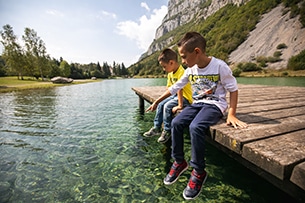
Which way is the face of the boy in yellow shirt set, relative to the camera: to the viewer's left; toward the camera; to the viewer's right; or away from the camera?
to the viewer's left

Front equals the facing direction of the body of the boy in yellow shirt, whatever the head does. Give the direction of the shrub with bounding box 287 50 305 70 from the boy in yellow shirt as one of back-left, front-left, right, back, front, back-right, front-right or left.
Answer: back

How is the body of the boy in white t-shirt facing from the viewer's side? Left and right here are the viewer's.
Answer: facing the viewer and to the left of the viewer

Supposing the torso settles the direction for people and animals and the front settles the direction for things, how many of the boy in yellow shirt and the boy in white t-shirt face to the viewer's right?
0

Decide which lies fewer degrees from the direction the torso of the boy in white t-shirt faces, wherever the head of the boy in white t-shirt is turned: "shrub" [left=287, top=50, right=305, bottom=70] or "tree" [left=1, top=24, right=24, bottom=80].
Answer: the tree

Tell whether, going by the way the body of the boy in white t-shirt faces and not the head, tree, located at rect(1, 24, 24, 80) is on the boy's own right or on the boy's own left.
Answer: on the boy's own right
